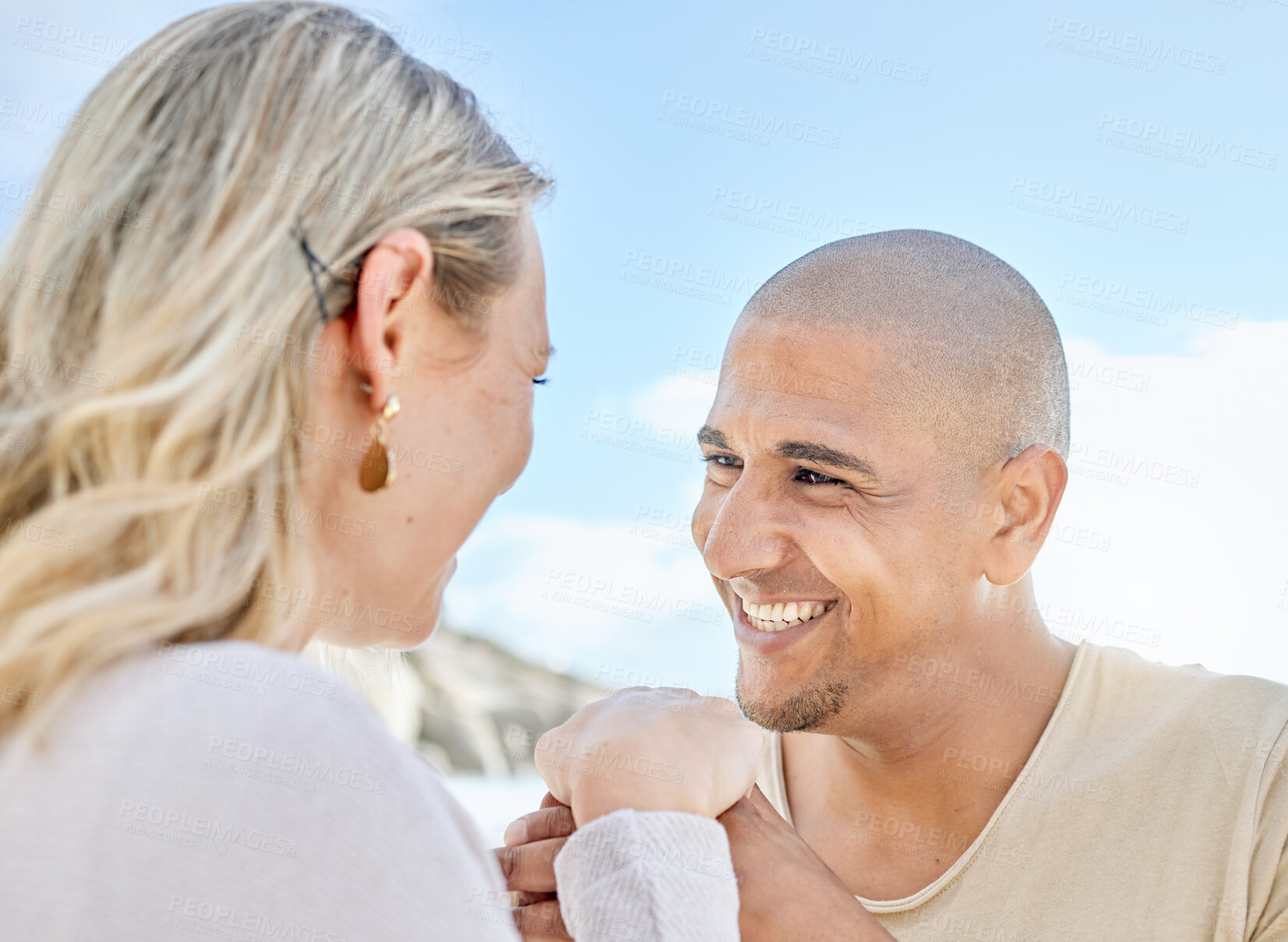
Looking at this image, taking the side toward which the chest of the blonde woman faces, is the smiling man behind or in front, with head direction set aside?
in front

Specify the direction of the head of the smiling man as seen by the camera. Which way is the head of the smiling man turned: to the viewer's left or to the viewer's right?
to the viewer's left

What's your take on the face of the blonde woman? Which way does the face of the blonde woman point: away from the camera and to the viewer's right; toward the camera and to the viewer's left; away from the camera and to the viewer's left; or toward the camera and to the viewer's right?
away from the camera and to the viewer's right
